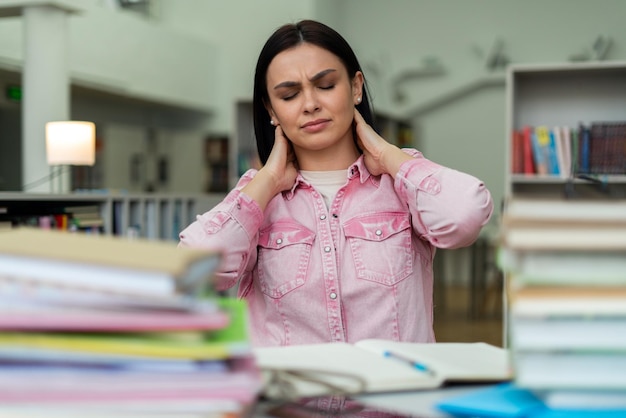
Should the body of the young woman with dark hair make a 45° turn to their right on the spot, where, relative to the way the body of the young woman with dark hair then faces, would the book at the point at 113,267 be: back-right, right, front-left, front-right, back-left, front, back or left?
front-left

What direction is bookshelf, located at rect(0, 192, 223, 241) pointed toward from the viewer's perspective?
toward the camera

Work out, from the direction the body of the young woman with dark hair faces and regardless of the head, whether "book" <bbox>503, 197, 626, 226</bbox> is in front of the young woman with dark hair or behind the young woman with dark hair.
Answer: in front

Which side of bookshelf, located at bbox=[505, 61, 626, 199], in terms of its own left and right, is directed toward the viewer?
front

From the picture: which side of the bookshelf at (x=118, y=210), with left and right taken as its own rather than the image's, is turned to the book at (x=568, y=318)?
front

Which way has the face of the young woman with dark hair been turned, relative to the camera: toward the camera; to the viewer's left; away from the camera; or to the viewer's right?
toward the camera

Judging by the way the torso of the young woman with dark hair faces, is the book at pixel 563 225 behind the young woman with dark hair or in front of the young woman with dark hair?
in front

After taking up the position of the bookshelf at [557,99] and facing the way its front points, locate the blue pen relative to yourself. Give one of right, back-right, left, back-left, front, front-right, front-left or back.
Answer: front

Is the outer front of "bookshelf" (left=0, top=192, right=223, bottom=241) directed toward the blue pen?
yes

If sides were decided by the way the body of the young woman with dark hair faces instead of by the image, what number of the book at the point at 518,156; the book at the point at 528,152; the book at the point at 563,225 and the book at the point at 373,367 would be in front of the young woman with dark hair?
2

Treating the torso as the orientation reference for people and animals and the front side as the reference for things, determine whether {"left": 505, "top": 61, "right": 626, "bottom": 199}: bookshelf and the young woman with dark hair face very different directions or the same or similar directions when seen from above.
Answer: same or similar directions

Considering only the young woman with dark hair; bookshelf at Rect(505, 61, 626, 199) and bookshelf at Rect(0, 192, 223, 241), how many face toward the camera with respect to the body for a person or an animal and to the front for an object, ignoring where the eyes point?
3

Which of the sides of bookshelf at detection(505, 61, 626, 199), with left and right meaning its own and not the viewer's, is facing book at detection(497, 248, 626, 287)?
front

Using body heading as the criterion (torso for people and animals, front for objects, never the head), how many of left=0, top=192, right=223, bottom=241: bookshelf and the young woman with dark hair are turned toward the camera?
2
